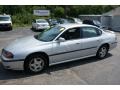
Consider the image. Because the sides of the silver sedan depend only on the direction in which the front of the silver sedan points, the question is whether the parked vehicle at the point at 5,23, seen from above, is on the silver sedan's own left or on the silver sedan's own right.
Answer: on the silver sedan's own right

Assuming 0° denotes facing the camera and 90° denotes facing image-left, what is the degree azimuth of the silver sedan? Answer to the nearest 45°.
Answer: approximately 45°

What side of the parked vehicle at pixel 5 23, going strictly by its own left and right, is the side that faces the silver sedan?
front

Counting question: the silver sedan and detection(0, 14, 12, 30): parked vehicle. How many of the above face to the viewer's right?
0

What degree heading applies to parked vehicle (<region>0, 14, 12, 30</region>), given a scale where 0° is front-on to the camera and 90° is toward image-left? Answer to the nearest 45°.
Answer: approximately 0°

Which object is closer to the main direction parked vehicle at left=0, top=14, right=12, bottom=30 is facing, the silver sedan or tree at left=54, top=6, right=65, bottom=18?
the silver sedan

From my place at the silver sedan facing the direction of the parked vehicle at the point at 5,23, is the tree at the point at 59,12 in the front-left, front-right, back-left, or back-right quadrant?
front-right

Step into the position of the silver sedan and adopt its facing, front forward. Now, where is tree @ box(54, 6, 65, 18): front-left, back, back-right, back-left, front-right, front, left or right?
back-right

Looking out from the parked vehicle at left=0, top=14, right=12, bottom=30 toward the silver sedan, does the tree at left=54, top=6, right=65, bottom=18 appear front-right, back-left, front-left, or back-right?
back-left

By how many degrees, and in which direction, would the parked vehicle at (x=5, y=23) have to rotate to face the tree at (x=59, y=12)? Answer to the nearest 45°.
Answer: approximately 135° to its left
